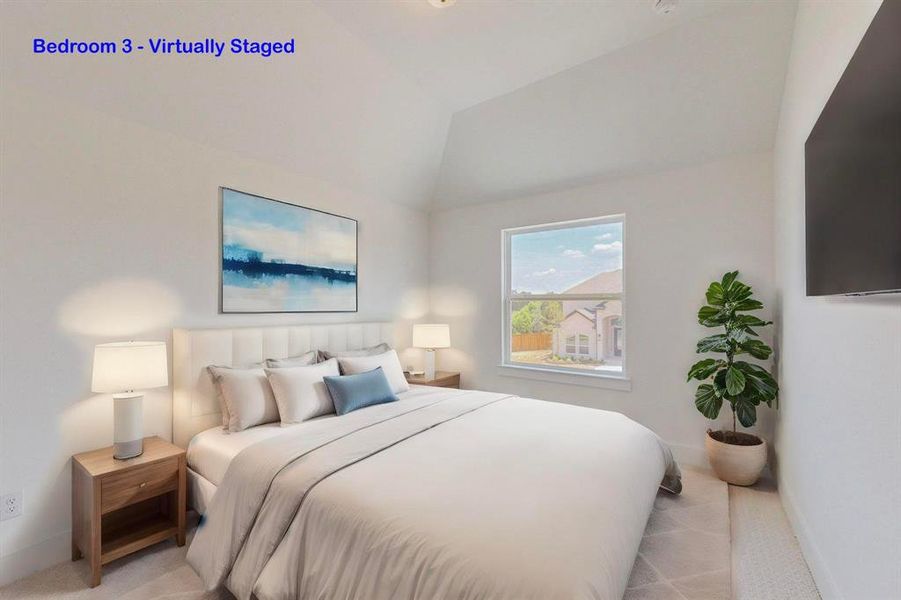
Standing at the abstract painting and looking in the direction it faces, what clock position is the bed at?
The bed is roughly at 1 o'clock from the abstract painting.

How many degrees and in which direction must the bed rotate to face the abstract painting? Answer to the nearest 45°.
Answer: approximately 180°

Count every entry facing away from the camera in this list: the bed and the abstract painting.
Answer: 0

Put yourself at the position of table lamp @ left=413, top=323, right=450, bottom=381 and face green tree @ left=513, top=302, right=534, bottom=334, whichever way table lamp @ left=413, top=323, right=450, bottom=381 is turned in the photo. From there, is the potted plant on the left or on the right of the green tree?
right

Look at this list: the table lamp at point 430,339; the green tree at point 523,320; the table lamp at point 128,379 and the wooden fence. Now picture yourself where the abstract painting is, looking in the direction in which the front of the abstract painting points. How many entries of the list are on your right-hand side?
1

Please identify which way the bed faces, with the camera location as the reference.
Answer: facing the viewer and to the right of the viewer

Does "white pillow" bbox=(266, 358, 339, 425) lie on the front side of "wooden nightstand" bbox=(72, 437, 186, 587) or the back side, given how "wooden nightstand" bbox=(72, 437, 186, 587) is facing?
on the front side

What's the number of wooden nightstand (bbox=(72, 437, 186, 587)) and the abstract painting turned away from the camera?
0
